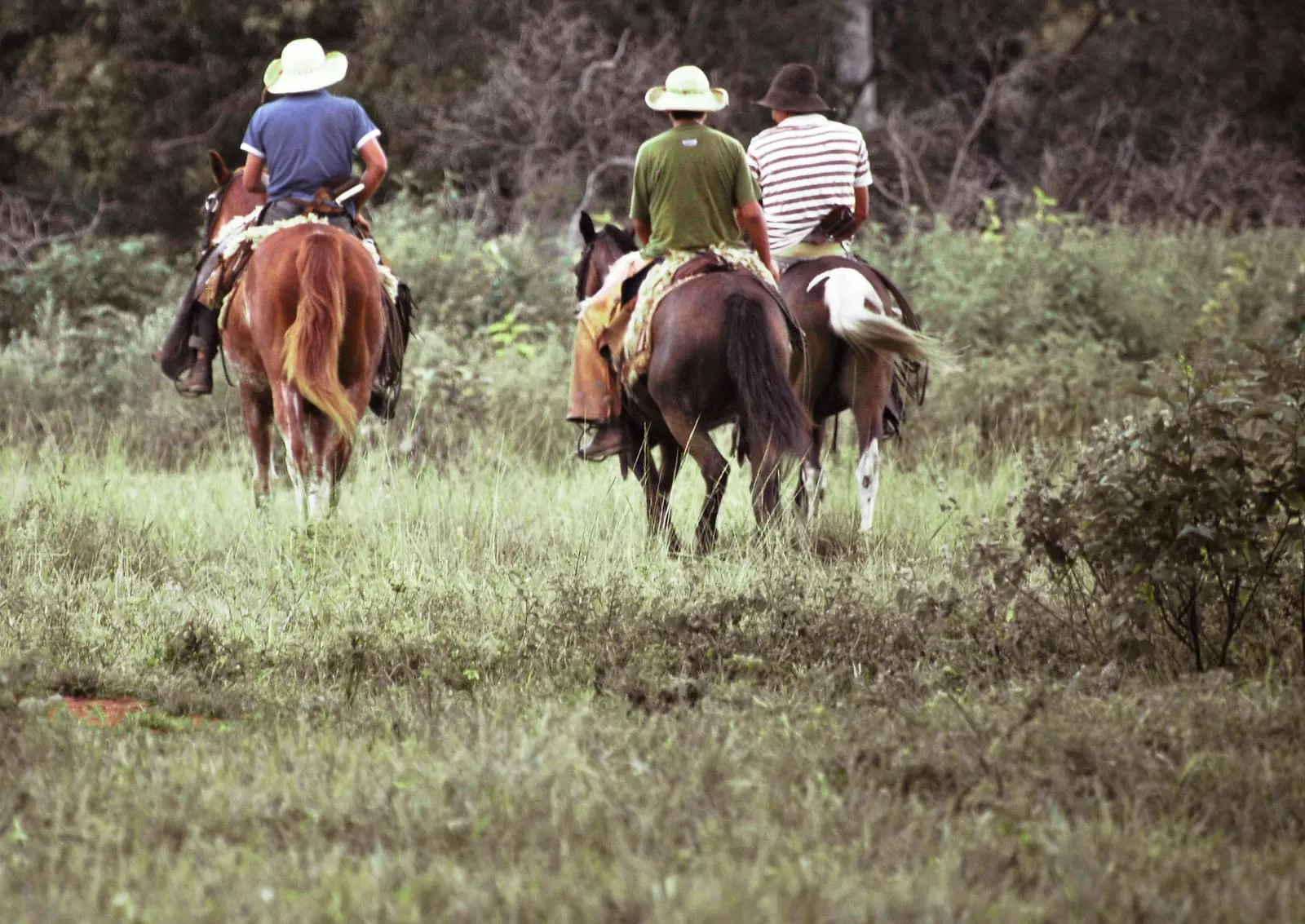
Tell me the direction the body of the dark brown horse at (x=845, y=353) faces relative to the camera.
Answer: away from the camera

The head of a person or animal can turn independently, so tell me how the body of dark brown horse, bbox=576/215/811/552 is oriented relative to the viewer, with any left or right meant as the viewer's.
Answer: facing away from the viewer and to the left of the viewer

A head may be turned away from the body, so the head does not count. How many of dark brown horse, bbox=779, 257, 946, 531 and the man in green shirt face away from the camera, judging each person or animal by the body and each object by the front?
2

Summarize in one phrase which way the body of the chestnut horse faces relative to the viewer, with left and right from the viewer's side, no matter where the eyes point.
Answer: facing away from the viewer and to the left of the viewer

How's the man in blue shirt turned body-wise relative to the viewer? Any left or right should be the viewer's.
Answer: facing away from the viewer

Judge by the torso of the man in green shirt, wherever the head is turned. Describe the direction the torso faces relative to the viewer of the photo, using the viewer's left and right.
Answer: facing away from the viewer

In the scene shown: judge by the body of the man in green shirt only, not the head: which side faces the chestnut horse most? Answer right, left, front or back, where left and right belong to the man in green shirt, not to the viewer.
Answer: left

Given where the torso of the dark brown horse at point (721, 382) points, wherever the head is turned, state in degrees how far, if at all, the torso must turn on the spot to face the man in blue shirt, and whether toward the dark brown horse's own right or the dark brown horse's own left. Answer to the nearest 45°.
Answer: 0° — it already faces them

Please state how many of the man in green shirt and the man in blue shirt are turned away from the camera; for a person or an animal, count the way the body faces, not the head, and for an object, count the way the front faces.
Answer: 2

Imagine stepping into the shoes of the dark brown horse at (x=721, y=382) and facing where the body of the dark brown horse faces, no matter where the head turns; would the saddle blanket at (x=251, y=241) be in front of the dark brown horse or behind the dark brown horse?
in front

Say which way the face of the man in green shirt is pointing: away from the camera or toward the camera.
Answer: away from the camera
